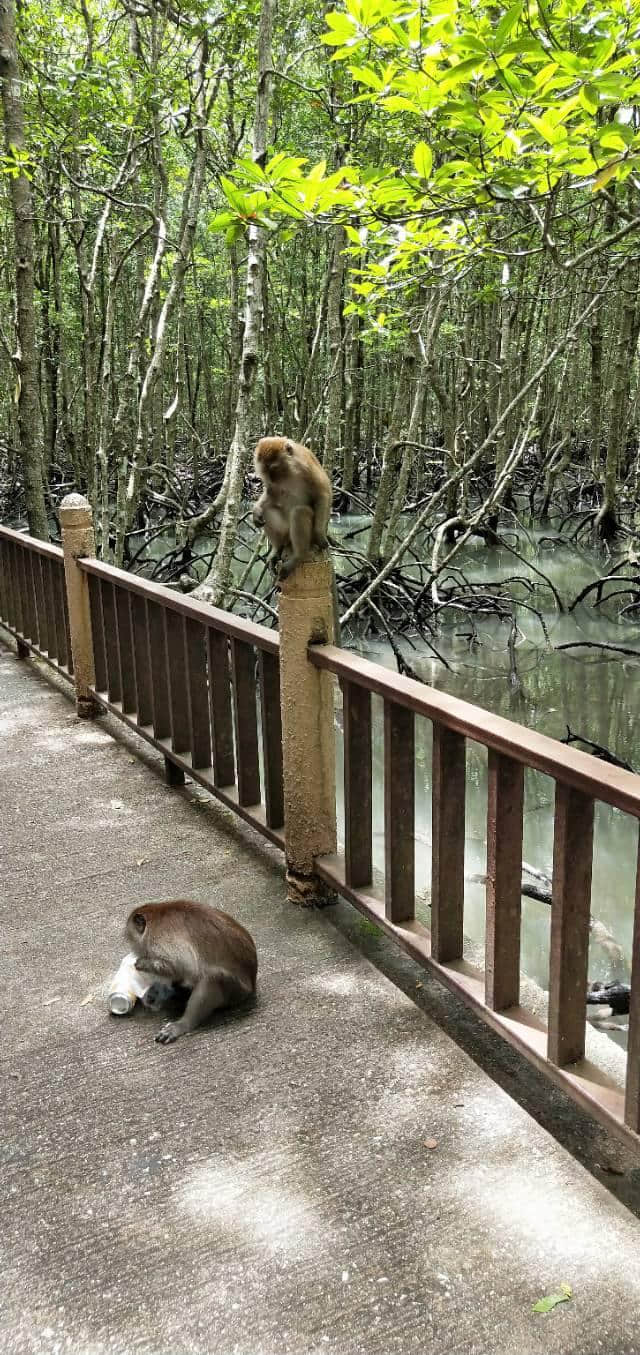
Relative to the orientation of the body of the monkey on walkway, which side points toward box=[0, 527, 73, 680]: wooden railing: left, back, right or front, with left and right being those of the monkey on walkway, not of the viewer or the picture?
right

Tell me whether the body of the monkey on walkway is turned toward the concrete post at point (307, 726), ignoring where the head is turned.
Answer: no

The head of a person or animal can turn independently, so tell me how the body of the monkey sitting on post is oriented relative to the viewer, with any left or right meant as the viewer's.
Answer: facing the viewer and to the left of the viewer

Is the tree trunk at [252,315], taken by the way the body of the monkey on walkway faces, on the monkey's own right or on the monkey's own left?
on the monkey's own right

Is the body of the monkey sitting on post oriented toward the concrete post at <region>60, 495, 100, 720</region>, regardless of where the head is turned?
no

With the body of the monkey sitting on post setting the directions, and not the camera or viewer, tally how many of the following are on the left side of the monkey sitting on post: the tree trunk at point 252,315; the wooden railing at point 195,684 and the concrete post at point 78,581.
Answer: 0

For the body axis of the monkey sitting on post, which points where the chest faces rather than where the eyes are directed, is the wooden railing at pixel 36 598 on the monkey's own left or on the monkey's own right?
on the monkey's own right

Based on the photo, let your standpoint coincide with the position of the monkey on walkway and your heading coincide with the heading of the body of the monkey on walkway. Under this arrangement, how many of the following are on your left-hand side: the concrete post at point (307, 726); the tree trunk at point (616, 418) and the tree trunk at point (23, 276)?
0

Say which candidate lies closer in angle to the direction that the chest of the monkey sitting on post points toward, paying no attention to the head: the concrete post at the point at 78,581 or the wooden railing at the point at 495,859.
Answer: the wooden railing

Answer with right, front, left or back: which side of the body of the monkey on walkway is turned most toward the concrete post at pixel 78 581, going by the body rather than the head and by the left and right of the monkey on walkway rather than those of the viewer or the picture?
right

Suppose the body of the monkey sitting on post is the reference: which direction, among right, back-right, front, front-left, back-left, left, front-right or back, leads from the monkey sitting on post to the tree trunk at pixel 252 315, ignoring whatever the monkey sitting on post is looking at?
back-right

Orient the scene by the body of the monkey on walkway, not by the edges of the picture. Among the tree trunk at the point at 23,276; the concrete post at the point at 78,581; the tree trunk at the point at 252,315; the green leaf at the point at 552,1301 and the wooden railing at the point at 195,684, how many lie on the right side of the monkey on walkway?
4

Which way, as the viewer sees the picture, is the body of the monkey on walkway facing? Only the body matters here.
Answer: to the viewer's left

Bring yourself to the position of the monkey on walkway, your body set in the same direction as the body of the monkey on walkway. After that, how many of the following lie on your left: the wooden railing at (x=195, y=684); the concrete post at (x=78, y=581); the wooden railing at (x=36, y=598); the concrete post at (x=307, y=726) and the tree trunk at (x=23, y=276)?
0

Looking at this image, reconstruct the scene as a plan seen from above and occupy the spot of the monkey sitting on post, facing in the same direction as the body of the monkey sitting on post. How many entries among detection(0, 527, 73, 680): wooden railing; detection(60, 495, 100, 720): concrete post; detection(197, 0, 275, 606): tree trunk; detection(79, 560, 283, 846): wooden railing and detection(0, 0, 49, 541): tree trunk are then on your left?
0
